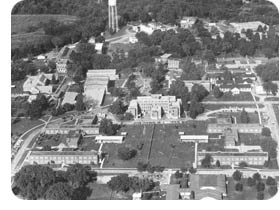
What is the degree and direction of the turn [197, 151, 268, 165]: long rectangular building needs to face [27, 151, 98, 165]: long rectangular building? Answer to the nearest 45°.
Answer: approximately 90° to its right

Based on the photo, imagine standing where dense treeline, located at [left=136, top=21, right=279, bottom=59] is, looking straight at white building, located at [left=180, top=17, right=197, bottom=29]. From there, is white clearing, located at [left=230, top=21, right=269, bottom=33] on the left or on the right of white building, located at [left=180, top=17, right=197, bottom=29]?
right

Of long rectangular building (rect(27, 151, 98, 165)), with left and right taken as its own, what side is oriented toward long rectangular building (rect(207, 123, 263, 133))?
left

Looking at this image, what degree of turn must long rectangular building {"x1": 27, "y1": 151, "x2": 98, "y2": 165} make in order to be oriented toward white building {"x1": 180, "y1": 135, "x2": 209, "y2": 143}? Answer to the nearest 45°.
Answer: approximately 90° to its left

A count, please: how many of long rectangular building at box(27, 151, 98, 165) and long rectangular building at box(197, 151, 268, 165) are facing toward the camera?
2

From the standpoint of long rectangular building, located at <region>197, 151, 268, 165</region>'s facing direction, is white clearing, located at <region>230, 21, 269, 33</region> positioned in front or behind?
behind

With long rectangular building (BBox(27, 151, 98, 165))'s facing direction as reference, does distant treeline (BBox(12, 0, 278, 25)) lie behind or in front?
behind

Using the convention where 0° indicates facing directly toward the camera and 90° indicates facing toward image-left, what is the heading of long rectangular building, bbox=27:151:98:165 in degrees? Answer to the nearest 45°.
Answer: approximately 0°

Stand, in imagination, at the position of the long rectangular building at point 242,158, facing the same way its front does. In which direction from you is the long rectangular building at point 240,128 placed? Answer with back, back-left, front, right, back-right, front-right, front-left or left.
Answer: back

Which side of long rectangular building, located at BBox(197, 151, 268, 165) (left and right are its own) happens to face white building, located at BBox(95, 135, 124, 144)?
right
